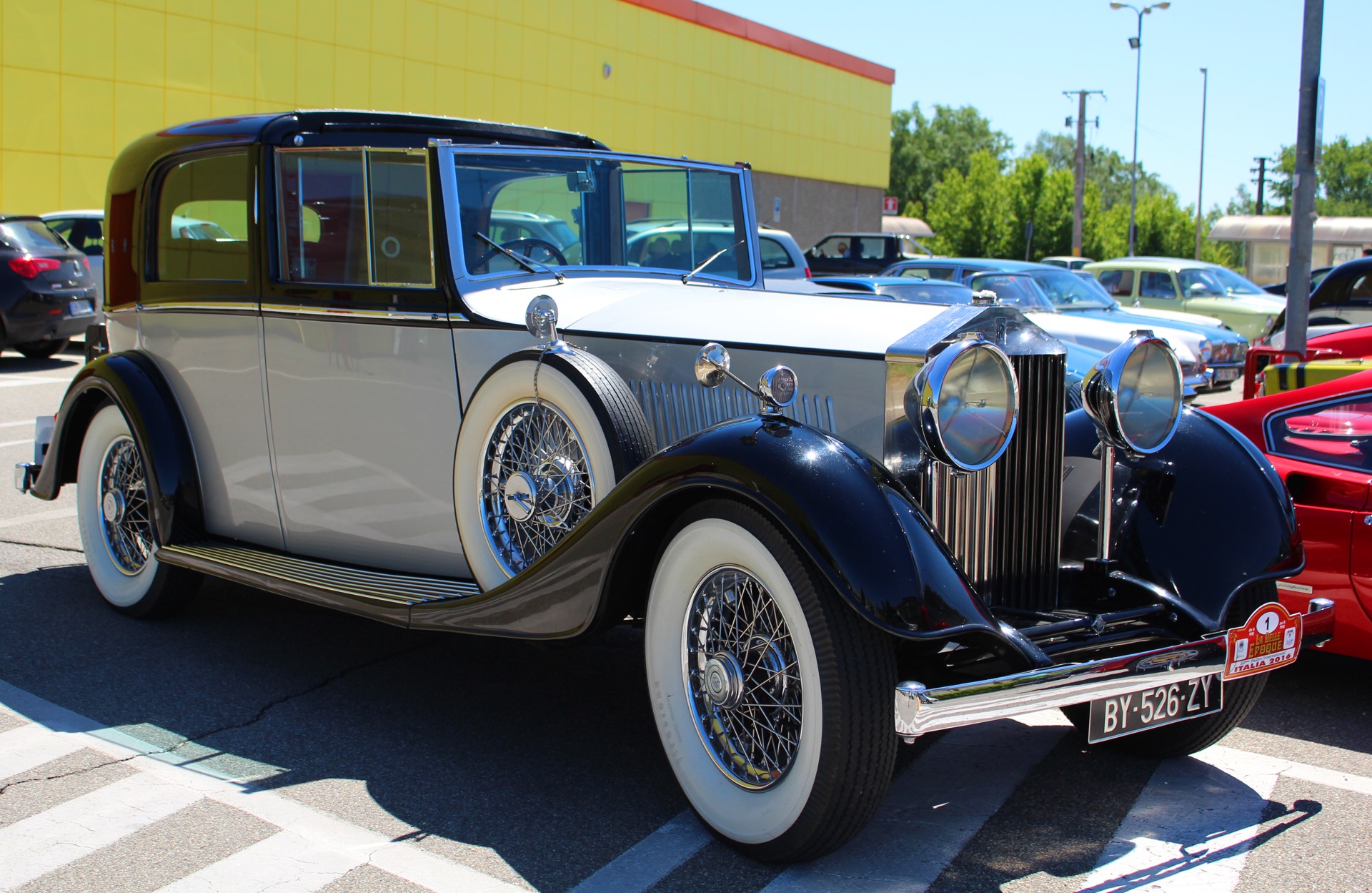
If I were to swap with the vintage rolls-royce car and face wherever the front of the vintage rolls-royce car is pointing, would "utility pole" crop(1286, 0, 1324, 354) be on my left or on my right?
on my left

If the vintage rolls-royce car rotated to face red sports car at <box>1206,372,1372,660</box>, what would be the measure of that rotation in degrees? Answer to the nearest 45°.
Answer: approximately 45° to its left

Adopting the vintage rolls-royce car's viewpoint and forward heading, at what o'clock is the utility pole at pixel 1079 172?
The utility pole is roughly at 8 o'clock from the vintage rolls-royce car.

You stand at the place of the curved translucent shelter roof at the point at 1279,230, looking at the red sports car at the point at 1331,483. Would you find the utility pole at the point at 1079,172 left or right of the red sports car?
right

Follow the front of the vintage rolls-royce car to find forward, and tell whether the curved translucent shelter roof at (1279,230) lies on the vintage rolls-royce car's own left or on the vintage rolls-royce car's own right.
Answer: on the vintage rolls-royce car's own left

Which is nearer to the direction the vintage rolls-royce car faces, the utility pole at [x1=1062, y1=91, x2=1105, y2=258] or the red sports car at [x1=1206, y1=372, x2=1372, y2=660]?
the red sports car

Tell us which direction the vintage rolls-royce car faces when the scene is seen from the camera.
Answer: facing the viewer and to the right of the viewer
